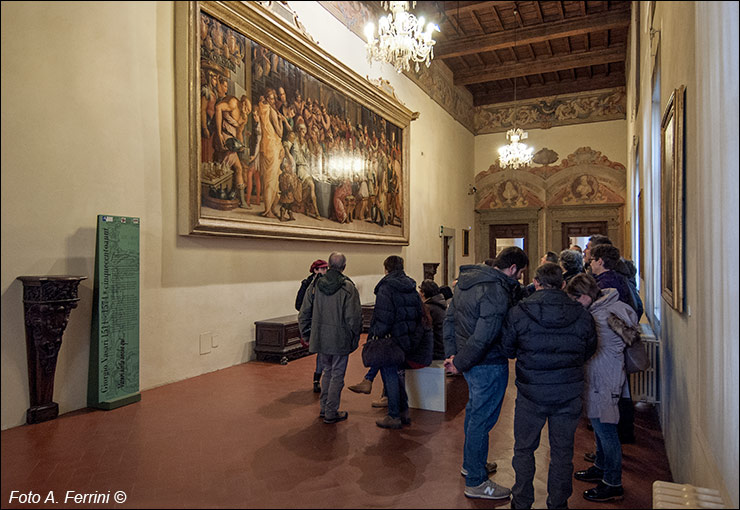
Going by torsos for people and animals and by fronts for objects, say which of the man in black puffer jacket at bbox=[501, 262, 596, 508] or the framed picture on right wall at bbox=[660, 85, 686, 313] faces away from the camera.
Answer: the man in black puffer jacket

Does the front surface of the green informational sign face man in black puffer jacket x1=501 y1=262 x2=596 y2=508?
yes

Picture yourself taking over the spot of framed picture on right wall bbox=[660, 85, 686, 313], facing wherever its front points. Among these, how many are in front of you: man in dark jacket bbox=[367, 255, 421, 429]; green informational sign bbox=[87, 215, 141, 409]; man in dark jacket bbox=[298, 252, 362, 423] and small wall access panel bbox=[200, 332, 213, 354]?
4

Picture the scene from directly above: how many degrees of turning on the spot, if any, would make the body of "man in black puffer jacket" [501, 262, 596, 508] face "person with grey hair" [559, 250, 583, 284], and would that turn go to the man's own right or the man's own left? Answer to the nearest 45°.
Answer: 0° — they already face them

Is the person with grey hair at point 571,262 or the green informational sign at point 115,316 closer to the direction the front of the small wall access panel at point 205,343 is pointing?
the person with grey hair

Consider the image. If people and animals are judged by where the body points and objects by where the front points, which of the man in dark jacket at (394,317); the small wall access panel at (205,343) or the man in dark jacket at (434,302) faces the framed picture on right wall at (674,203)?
the small wall access panel

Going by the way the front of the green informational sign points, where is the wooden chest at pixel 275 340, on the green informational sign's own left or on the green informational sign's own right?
on the green informational sign's own left

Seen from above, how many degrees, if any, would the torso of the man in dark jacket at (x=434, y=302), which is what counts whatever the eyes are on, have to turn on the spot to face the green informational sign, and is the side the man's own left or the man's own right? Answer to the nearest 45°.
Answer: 0° — they already face it

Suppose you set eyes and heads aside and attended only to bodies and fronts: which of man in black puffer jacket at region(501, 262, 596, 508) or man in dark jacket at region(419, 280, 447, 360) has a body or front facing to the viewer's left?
the man in dark jacket

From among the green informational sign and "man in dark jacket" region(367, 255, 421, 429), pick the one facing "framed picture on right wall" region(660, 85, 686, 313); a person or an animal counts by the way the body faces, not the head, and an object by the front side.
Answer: the green informational sign

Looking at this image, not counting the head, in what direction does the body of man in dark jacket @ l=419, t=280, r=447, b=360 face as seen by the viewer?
to the viewer's left

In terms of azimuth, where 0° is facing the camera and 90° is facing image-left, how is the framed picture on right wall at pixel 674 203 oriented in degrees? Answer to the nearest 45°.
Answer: approximately 90°

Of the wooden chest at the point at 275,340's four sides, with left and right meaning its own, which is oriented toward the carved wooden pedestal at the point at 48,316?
right
